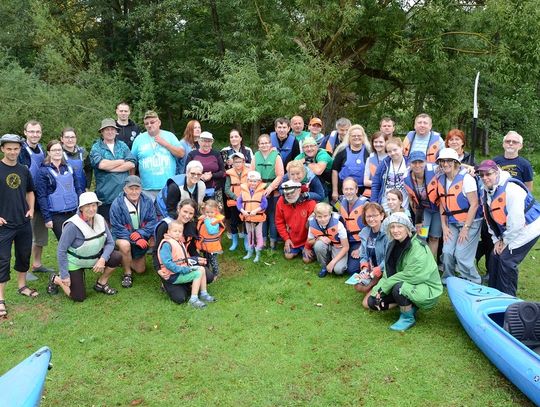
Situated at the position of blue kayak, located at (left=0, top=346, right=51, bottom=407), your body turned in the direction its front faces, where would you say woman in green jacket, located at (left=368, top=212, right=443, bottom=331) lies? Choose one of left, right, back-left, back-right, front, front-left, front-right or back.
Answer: front-right

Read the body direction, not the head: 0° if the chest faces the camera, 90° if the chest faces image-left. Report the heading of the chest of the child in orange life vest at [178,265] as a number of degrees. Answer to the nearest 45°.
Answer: approximately 315°

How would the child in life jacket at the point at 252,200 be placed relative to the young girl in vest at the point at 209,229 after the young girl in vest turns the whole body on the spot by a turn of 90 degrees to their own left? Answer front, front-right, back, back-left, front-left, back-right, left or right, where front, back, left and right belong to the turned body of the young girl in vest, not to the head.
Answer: front-left

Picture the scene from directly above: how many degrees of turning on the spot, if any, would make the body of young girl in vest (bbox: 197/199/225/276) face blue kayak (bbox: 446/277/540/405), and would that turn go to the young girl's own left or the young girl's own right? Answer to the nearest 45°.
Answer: approximately 45° to the young girl's own left

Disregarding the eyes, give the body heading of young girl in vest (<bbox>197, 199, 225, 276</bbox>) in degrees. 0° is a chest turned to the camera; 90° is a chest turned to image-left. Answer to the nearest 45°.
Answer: approximately 0°

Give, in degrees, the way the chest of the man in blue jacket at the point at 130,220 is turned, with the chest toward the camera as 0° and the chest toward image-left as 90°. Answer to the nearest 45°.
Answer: approximately 0°

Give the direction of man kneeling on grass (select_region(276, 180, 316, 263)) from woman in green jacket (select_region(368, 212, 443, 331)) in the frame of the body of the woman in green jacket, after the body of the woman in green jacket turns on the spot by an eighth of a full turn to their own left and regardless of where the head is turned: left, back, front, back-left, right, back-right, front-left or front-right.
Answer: back-right

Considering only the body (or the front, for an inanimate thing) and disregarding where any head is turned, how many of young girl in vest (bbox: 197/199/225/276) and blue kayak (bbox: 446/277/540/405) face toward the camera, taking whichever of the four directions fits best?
1

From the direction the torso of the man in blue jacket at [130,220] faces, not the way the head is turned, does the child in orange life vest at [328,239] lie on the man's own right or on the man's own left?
on the man's own left

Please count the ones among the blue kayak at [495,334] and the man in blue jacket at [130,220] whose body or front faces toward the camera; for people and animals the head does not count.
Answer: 1

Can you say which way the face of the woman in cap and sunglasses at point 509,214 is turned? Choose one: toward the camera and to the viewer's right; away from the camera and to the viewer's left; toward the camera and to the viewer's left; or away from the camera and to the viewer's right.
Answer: toward the camera and to the viewer's left

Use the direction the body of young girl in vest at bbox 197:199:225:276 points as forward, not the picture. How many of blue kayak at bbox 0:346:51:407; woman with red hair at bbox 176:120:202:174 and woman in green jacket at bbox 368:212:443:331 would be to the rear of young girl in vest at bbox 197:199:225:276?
1

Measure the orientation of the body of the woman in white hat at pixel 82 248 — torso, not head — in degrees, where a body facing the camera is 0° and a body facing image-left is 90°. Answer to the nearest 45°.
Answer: approximately 315°

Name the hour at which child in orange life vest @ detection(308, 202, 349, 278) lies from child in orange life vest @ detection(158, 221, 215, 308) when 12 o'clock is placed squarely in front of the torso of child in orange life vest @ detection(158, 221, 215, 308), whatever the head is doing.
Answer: child in orange life vest @ detection(308, 202, 349, 278) is roughly at 10 o'clock from child in orange life vest @ detection(158, 221, 215, 308).
